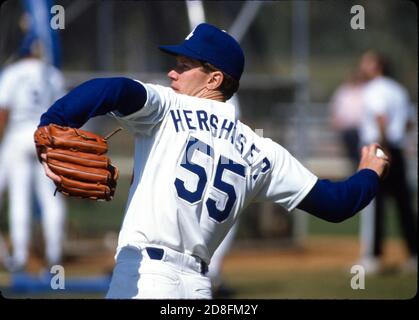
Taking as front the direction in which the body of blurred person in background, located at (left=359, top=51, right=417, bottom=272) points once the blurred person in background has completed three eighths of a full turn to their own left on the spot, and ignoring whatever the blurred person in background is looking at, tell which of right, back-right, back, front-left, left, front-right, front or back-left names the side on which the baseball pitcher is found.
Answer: front-right

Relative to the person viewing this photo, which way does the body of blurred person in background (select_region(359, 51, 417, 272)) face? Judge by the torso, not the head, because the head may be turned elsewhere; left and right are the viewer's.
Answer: facing to the left of the viewer

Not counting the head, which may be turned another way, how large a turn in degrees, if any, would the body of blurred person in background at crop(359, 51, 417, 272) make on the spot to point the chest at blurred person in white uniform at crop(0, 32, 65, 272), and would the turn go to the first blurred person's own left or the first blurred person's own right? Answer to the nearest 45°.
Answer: approximately 45° to the first blurred person's own left

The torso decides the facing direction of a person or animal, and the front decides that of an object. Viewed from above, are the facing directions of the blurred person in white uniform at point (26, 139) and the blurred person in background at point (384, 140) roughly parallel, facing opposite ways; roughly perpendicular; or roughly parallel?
roughly perpendicular

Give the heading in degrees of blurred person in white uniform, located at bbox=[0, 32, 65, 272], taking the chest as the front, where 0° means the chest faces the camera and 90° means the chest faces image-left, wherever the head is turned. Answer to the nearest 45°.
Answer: approximately 180°

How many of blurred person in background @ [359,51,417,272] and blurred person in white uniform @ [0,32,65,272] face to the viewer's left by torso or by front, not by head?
1

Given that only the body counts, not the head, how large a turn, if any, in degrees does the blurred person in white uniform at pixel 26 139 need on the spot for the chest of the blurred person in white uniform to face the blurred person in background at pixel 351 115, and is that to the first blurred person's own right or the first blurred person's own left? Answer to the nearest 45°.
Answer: approximately 45° to the first blurred person's own right
